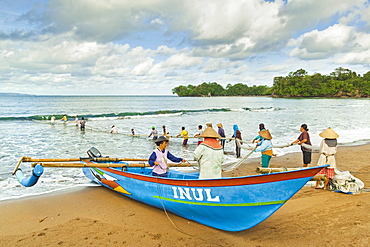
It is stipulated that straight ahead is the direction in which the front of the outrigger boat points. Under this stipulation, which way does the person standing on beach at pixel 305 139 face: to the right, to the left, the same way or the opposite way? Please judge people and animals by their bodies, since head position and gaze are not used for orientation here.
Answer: the opposite way

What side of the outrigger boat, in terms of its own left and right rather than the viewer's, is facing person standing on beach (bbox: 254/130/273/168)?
left

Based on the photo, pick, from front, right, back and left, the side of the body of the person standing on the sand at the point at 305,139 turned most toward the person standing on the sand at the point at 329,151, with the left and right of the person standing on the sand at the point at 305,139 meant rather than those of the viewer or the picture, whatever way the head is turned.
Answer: left

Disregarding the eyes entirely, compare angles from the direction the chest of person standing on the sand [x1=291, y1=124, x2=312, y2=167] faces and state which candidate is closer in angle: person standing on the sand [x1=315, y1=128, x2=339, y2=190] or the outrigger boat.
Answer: the outrigger boat

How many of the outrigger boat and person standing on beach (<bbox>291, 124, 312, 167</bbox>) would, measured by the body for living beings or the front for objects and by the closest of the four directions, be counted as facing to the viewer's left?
1

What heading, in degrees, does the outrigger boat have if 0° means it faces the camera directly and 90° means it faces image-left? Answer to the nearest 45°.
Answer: approximately 315°

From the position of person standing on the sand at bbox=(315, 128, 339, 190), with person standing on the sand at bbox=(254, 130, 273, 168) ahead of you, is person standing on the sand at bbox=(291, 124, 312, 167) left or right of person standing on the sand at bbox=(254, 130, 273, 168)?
right

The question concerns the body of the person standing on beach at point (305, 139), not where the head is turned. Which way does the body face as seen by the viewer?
to the viewer's left

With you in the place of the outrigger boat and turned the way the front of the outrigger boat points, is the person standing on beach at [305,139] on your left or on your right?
on your left
